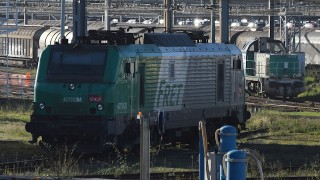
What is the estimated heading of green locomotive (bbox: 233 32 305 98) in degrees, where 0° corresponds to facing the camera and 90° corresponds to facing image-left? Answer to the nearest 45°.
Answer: approximately 315°

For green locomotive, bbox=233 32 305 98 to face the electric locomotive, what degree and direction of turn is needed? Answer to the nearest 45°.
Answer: approximately 45° to its right

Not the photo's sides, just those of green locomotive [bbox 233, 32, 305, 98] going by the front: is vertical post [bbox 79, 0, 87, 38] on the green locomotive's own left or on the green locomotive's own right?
on the green locomotive's own right

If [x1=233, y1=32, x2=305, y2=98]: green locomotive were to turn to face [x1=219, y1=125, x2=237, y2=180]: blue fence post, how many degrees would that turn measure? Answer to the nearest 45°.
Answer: approximately 45° to its right

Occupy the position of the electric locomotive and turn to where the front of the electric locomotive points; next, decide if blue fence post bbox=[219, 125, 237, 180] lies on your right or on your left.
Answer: on your left

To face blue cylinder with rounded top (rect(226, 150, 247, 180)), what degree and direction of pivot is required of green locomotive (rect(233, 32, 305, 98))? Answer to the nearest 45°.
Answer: approximately 45° to its right

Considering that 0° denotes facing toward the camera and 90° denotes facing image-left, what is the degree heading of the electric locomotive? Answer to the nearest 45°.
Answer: approximately 45°
